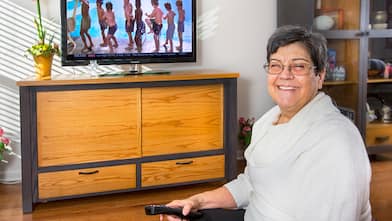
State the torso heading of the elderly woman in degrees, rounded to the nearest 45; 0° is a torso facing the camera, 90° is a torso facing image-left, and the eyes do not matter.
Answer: approximately 45°

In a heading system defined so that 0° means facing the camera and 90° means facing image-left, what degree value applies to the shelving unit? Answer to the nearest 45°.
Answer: approximately 0°

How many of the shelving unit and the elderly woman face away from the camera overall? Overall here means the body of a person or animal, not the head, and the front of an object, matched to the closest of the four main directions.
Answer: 0

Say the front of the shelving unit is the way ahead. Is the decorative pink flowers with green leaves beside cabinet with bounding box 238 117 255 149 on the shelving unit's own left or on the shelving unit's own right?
on the shelving unit's own right

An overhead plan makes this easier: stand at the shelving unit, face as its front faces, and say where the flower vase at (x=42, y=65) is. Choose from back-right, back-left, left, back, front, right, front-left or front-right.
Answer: front-right

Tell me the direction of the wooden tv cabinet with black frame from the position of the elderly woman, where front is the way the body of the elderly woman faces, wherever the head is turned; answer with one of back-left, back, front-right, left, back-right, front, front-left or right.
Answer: right

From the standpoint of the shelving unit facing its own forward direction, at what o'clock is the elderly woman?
The elderly woman is roughly at 12 o'clock from the shelving unit.

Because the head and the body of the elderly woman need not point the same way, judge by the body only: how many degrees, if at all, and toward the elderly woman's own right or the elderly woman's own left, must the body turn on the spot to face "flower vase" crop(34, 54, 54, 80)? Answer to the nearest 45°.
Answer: approximately 90° to the elderly woman's own right

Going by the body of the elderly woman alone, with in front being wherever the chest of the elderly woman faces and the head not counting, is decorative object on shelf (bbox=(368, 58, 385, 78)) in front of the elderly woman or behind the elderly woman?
behind

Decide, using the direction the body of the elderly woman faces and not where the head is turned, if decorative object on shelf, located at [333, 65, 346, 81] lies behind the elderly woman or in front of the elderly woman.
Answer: behind
